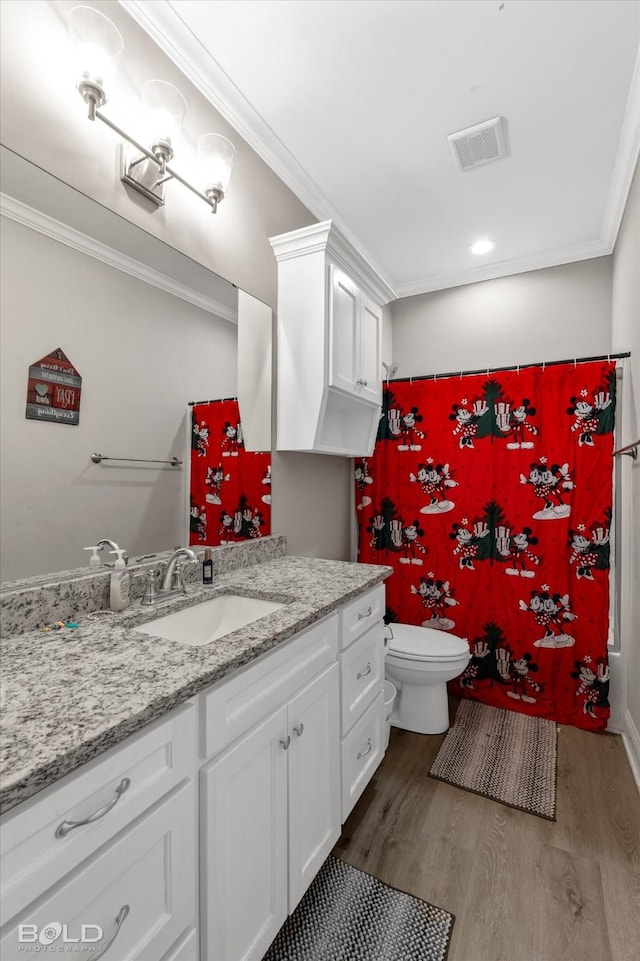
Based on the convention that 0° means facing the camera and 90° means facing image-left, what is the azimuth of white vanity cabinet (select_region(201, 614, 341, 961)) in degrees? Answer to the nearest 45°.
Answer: approximately 315°

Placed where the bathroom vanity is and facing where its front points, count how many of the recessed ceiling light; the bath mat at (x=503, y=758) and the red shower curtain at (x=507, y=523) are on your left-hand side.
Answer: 3

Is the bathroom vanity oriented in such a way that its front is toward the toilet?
no

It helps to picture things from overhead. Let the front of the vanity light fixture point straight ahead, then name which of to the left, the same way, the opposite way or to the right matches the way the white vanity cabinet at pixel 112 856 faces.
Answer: the same way

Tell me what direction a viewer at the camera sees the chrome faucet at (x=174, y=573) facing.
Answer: facing the viewer and to the right of the viewer

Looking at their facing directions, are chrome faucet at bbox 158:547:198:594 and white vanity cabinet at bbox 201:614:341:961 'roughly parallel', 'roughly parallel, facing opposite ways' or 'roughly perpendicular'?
roughly parallel

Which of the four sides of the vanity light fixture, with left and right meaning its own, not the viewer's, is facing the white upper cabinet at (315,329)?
left

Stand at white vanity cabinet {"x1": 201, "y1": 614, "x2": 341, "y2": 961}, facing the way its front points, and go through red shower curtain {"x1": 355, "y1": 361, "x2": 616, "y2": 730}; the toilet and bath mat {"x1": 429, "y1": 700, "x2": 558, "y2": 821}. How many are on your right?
0

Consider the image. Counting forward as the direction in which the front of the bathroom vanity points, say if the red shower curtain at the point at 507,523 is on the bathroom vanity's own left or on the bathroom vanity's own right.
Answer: on the bathroom vanity's own left

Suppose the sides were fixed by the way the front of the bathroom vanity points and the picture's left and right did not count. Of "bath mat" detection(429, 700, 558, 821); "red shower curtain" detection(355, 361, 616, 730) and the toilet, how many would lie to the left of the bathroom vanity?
3

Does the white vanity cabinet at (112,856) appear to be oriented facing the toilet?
no

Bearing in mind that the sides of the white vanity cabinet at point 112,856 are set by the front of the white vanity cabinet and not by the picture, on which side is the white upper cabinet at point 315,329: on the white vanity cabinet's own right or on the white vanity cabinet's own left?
on the white vanity cabinet's own left
